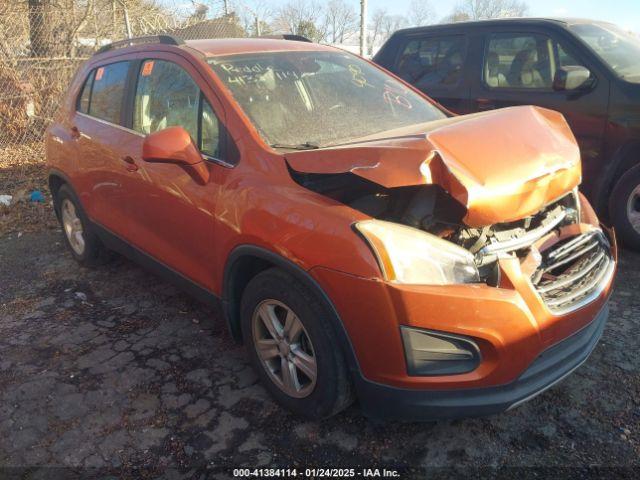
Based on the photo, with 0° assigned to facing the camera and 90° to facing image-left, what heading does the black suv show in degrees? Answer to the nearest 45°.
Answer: approximately 315°

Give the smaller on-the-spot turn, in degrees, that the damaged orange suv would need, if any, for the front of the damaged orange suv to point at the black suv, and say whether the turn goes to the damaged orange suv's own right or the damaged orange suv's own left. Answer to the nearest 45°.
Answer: approximately 90° to the damaged orange suv's own left

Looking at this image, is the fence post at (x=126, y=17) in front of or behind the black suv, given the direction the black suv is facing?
behind

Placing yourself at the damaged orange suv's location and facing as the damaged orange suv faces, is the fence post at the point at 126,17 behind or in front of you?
behind

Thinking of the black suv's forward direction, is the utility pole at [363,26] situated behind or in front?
behind

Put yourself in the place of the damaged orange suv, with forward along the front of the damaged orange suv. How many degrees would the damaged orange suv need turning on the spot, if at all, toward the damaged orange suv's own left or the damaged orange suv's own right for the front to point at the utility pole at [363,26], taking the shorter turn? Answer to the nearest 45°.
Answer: approximately 135° to the damaged orange suv's own left

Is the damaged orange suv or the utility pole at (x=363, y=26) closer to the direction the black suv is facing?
the damaged orange suv

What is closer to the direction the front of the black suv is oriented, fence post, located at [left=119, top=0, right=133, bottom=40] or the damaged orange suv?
the damaged orange suv

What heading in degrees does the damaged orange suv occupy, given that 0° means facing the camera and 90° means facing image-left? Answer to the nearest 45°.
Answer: approximately 315°
